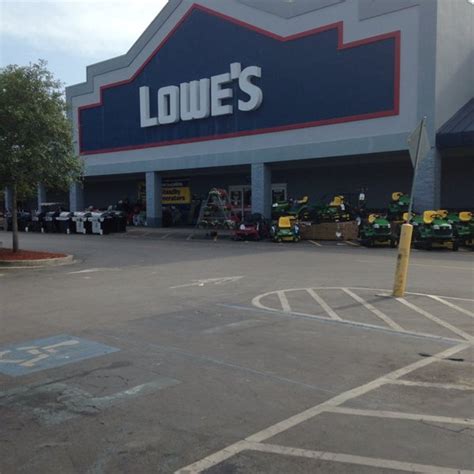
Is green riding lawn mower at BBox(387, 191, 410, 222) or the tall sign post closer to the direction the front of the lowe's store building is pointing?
the tall sign post

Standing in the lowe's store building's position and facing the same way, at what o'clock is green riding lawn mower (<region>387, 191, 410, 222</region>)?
The green riding lawn mower is roughly at 9 o'clock from the lowe's store building.

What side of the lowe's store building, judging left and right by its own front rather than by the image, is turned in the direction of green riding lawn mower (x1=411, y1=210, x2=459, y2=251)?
left

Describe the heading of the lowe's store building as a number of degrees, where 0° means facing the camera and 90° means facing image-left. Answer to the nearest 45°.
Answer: approximately 45°

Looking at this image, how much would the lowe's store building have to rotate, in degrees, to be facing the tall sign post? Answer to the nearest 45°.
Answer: approximately 45° to its left
